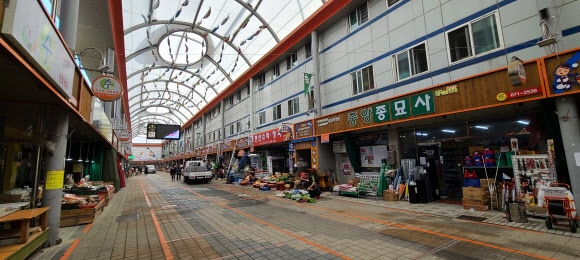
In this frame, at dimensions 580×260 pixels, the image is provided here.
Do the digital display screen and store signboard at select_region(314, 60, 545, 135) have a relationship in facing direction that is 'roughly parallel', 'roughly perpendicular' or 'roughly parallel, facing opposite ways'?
roughly perpendicular

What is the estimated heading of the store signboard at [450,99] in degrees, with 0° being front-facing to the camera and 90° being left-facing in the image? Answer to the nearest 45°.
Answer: approximately 45°

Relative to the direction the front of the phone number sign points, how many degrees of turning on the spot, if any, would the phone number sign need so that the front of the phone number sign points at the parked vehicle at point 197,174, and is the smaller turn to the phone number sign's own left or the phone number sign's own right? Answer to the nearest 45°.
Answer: approximately 45° to the phone number sign's own right

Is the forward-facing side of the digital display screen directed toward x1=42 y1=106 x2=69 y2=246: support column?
yes

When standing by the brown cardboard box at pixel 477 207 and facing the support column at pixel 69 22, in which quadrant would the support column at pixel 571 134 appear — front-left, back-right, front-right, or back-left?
back-left

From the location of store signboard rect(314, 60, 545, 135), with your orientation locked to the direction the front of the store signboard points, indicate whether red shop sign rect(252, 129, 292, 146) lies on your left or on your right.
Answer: on your right

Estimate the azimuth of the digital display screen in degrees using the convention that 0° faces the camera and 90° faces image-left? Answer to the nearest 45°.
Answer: approximately 0°

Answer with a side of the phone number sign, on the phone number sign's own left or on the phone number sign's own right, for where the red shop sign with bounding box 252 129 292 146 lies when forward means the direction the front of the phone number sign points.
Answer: on the phone number sign's own right

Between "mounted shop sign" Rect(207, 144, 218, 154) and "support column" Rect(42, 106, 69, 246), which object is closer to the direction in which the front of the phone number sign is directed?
the support column
